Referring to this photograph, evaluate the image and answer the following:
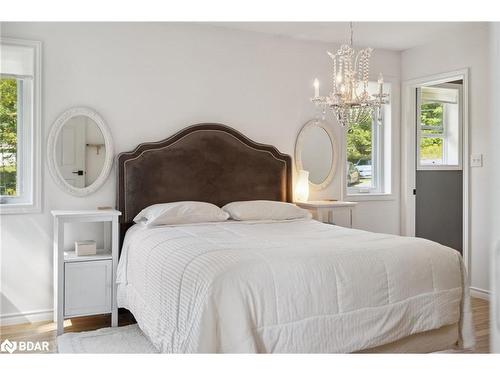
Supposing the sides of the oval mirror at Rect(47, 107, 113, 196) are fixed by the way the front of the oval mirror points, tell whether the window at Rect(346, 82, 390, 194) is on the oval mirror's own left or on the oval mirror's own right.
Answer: on the oval mirror's own left

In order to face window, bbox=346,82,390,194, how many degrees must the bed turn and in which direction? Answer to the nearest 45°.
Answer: approximately 135° to its left

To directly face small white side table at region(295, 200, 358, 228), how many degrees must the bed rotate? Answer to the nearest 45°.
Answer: approximately 135° to its left

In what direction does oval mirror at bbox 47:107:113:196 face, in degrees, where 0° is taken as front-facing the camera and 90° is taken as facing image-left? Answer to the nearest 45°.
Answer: approximately 0°

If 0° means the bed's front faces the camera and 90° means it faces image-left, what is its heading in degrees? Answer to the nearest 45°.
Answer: approximately 315°
